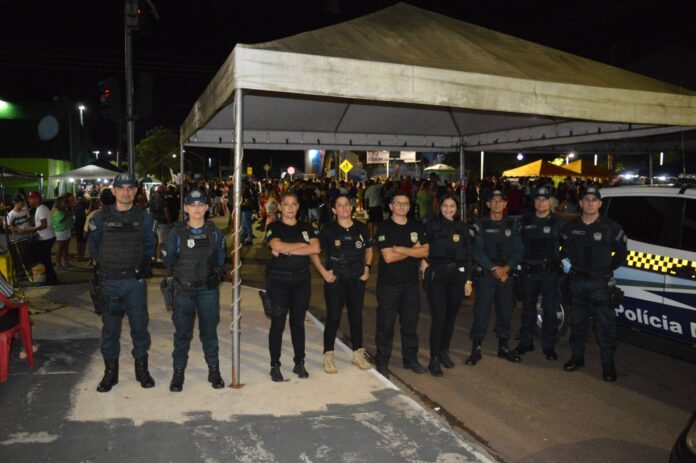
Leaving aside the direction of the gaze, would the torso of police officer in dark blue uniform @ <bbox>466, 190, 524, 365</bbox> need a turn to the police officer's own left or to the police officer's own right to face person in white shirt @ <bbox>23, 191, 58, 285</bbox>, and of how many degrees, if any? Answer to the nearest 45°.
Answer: approximately 90° to the police officer's own right

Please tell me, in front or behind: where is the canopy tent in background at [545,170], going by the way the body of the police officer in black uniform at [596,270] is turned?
behind

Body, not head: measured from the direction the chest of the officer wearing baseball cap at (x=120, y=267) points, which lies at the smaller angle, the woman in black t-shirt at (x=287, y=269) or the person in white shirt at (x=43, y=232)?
the woman in black t-shirt

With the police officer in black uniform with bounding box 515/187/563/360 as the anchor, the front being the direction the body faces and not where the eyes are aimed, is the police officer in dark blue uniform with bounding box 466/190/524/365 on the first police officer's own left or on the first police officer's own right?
on the first police officer's own right

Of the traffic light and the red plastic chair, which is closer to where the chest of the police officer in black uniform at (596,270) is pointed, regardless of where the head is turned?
the red plastic chair
